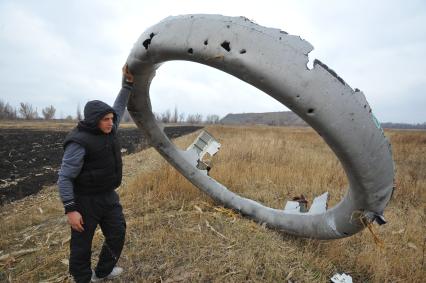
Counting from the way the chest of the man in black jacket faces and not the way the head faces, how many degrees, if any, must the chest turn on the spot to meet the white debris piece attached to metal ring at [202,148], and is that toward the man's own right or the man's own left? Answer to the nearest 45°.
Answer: approximately 90° to the man's own left

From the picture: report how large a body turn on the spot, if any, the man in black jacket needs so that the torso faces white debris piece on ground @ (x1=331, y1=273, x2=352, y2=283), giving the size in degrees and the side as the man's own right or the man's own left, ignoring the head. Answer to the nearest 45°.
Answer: approximately 45° to the man's own left

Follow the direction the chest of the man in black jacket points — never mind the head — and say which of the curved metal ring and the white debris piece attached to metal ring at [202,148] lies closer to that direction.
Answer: the curved metal ring
